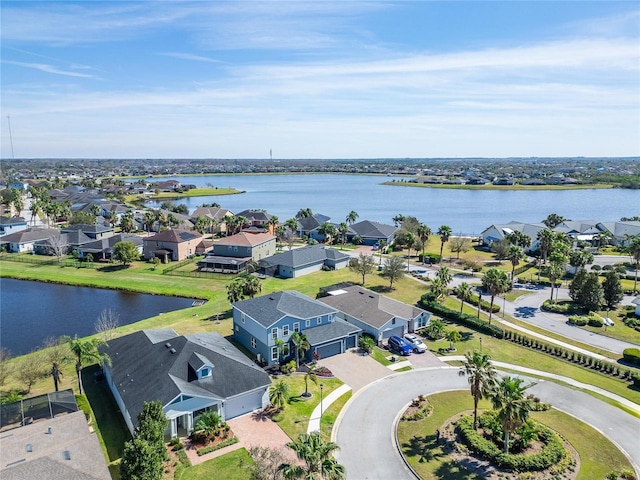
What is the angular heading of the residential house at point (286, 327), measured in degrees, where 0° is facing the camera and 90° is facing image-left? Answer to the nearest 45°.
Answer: approximately 315°

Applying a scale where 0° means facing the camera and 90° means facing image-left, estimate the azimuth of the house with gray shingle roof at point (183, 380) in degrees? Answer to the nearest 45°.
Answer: approximately 315°

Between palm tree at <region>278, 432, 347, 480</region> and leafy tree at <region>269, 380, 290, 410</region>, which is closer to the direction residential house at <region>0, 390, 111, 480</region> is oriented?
the palm tree

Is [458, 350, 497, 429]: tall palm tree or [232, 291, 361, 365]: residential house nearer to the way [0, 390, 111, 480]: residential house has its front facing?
the tall palm tree

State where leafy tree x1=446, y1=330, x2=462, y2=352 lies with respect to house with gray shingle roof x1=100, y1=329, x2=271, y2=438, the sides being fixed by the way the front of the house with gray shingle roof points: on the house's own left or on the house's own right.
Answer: on the house's own left

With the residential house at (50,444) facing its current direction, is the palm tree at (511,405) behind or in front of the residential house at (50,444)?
in front

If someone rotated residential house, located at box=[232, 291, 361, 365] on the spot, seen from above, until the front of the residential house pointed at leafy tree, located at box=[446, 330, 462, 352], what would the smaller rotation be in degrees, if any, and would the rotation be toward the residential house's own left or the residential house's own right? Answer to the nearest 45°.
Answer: approximately 45° to the residential house's own left

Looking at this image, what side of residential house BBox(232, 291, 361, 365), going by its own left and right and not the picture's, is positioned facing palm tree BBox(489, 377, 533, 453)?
front

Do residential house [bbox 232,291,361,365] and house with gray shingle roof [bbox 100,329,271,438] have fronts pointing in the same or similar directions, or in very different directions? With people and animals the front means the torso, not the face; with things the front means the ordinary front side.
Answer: same or similar directions

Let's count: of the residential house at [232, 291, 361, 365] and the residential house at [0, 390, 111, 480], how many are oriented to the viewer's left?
0

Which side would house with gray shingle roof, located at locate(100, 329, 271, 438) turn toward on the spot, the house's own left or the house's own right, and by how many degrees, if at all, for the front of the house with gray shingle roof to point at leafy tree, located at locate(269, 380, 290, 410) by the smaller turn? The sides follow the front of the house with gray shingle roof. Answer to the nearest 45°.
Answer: approximately 45° to the house's own left

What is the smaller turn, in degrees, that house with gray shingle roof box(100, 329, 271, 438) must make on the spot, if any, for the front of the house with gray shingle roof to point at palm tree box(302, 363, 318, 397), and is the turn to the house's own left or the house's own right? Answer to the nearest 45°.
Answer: approximately 45° to the house's own left

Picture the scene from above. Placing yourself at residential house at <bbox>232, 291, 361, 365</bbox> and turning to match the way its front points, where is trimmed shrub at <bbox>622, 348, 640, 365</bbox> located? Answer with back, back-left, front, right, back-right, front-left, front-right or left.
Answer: front-left

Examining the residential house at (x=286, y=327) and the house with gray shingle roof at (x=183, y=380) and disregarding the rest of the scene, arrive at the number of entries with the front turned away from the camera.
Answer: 0

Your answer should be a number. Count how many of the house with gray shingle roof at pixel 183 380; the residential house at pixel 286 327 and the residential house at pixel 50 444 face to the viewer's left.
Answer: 0
